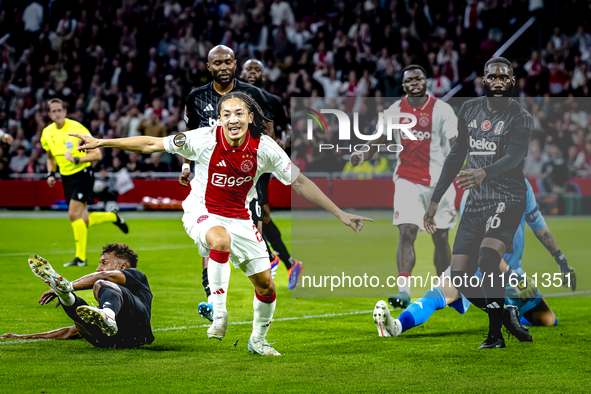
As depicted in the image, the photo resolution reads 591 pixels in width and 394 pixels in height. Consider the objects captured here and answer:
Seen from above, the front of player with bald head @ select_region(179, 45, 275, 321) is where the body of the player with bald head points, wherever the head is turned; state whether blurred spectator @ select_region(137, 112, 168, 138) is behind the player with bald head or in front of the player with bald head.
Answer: behind

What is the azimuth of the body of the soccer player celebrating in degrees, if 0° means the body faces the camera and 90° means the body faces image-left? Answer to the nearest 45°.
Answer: approximately 0°

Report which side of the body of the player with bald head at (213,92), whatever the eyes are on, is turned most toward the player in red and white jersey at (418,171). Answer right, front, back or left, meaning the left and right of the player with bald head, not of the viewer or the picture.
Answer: left

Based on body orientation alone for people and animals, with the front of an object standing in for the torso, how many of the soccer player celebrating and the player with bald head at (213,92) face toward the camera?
2

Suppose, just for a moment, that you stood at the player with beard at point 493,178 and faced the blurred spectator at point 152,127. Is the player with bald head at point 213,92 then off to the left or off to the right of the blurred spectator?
left

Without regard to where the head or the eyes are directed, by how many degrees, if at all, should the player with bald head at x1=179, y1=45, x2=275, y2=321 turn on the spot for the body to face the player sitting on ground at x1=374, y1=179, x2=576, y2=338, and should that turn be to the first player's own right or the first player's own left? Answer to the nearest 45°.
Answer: approximately 90° to the first player's own left

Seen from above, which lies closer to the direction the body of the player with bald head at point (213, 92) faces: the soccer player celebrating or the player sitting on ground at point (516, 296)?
the soccer player celebrating
